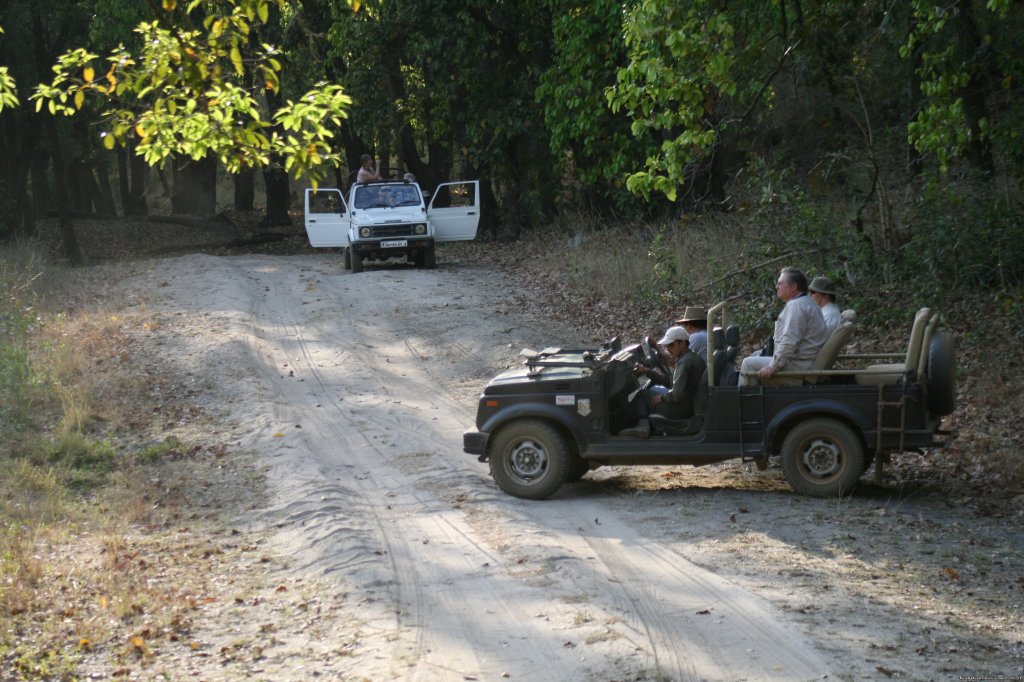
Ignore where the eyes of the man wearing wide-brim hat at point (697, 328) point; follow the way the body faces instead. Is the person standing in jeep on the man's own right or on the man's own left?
on the man's own right

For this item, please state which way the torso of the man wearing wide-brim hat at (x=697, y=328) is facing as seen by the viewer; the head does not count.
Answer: to the viewer's left

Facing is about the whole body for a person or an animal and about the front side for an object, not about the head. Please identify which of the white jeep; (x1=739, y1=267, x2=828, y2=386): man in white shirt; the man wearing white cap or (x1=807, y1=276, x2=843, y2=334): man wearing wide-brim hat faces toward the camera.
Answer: the white jeep

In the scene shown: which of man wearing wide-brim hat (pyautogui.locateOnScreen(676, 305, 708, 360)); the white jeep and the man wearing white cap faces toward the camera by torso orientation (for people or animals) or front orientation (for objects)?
the white jeep

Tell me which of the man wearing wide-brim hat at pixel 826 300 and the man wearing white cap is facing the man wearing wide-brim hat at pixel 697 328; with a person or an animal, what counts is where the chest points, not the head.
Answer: the man wearing wide-brim hat at pixel 826 300

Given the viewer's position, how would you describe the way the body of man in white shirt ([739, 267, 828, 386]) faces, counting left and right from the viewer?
facing to the left of the viewer

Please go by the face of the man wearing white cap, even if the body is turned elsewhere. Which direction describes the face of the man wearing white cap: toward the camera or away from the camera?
toward the camera

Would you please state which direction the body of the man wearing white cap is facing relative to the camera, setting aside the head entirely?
to the viewer's left

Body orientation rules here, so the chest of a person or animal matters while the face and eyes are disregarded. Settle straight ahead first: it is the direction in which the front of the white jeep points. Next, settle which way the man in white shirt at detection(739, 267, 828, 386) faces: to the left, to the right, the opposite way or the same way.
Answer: to the right

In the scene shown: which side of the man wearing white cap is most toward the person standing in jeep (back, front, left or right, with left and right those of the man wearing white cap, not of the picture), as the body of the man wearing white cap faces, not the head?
right

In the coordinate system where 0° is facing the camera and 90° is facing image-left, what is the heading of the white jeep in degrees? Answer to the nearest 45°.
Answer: approximately 0°

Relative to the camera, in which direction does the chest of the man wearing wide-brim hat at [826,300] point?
to the viewer's left
